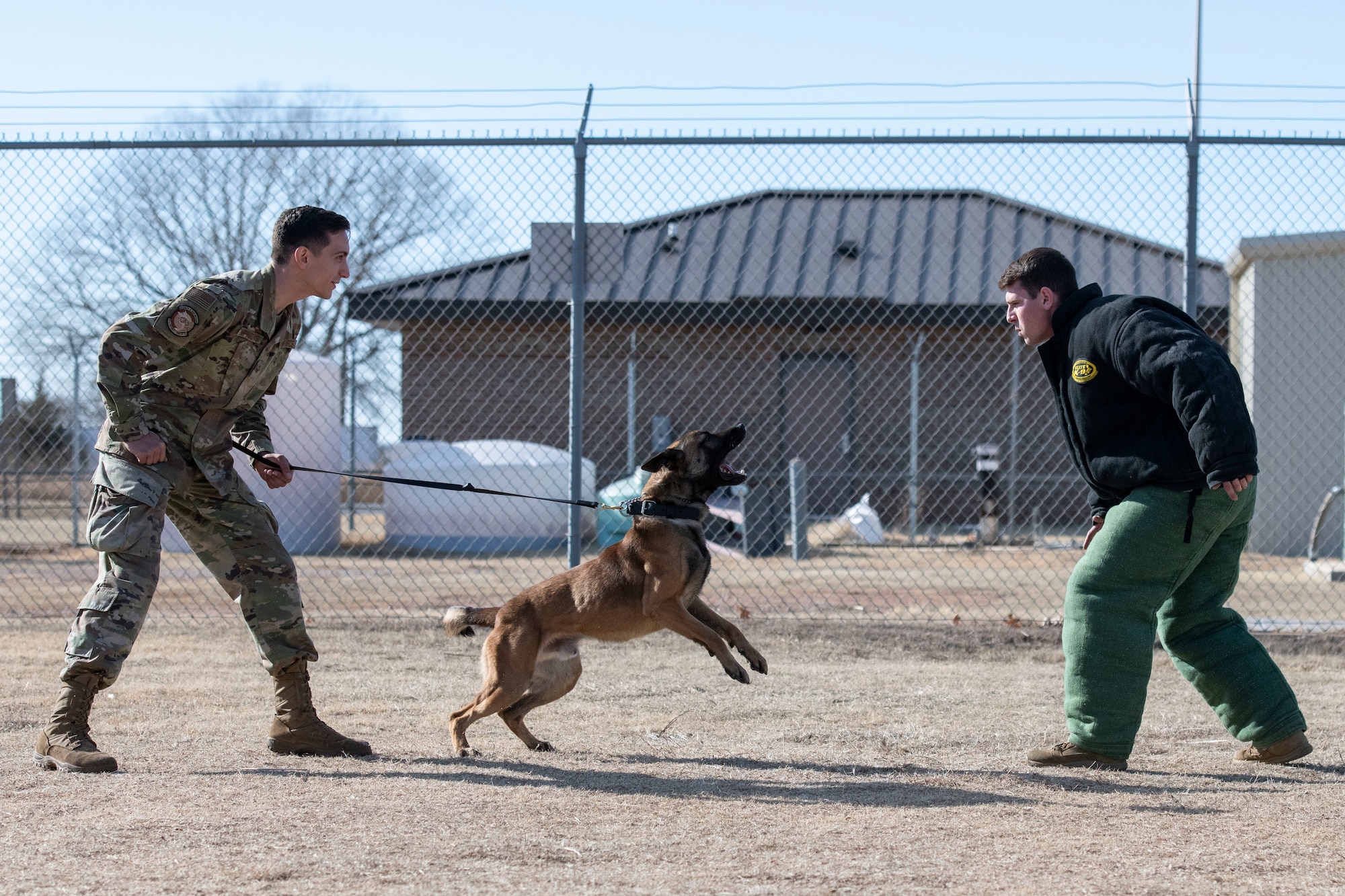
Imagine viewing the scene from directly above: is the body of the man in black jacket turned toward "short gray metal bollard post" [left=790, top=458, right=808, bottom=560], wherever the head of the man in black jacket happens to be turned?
no

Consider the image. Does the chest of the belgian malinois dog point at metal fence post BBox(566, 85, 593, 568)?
no

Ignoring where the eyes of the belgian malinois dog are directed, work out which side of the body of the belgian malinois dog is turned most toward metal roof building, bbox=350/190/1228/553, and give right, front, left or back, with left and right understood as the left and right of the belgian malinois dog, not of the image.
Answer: left

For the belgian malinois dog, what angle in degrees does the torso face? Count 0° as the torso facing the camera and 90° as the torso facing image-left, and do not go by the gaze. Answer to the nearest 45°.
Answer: approximately 270°

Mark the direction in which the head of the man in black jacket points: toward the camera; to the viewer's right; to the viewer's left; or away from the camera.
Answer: to the viewer's left

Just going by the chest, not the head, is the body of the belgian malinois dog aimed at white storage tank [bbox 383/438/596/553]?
no

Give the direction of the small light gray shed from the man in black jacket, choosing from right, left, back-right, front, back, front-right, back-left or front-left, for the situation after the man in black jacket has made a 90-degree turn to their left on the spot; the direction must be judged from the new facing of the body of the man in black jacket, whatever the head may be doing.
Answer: back

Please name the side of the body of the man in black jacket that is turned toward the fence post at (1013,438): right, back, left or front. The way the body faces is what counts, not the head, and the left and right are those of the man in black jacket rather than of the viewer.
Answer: right

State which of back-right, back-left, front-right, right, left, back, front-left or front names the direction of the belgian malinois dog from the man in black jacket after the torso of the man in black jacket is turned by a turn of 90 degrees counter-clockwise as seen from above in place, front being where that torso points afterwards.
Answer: right

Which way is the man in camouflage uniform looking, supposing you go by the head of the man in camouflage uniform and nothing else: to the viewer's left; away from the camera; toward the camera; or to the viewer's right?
to the viewer's right

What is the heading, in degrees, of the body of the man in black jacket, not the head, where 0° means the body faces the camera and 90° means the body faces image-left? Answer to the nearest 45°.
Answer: approximately 90°
